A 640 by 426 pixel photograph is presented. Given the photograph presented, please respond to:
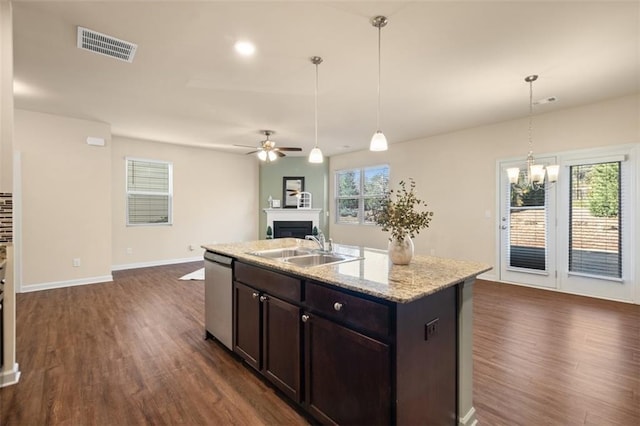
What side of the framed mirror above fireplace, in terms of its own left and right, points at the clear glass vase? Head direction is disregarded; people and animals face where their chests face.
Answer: front

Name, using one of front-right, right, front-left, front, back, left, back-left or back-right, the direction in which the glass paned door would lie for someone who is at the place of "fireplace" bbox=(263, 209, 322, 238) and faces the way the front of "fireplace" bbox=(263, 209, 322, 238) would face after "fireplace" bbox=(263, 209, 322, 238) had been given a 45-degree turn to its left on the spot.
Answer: front

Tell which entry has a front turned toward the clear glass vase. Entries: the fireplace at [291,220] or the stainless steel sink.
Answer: the fireplace

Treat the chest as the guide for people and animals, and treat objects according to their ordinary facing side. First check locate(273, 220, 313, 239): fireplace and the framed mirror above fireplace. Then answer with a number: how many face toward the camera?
2

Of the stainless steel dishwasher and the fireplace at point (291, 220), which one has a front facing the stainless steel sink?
the fireplace

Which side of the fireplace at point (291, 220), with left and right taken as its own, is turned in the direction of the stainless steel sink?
front

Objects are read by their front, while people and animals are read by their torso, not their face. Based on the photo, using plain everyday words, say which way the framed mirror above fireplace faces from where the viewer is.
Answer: facing the viewer

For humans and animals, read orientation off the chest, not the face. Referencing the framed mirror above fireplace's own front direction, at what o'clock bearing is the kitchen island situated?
The kitchen island is roughly at 12 o'clock from the framed mirror above fireplace.

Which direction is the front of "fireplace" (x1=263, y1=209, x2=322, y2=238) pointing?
toward the camera

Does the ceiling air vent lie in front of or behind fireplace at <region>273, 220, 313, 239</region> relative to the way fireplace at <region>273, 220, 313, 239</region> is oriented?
in front

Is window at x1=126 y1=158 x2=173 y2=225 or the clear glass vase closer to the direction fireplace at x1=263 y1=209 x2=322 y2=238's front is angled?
the clear glass vase

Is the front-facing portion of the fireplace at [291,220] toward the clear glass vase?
yes
